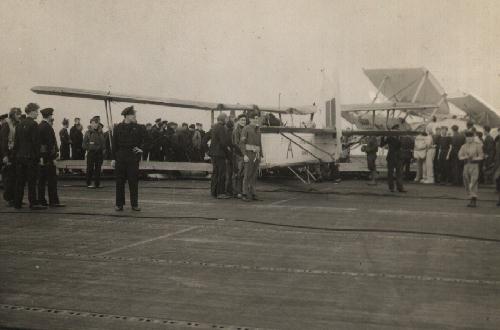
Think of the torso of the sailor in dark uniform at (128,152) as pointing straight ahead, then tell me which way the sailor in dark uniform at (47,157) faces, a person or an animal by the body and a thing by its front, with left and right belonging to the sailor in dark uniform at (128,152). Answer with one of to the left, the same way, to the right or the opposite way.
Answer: to the left

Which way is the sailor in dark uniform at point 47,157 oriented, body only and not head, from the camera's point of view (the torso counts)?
to the viewer's right

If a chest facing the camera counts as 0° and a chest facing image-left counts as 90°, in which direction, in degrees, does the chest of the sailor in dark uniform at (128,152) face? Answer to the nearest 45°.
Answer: approximately 0°

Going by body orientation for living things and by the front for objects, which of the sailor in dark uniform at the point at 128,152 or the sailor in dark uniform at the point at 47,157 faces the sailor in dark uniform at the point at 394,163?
the sailor in dark uniform at the point at 47,157

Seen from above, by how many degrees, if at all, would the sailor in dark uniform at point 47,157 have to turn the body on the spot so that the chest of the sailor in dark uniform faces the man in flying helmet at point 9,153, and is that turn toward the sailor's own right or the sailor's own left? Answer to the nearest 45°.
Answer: approximately 135° to the sailor's own left

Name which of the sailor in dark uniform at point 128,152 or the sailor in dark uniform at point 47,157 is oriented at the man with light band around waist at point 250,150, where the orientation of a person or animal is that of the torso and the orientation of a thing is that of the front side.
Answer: the sailor in dark uniform at point 47,157

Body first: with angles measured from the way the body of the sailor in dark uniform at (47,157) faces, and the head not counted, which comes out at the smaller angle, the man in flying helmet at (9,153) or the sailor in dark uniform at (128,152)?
the sailor in dark uniform
